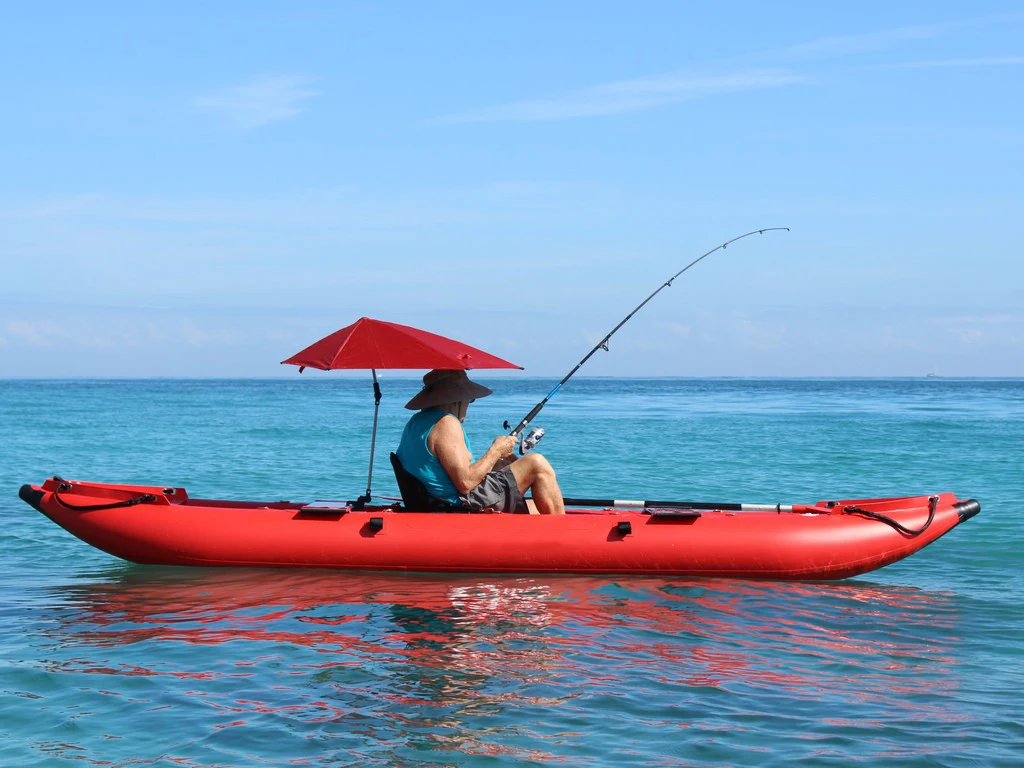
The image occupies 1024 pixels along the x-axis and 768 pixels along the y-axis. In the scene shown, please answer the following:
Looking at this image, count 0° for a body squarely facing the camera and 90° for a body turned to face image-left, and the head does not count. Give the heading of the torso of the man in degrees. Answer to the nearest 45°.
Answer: approximately 270°
